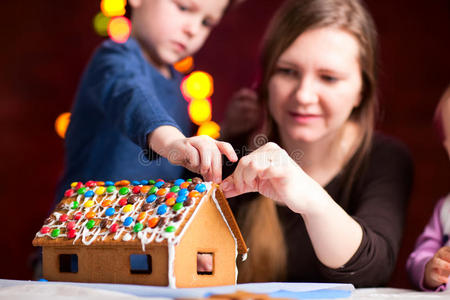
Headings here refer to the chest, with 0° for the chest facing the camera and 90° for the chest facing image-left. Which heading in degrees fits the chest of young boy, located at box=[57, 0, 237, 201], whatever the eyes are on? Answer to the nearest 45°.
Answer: approximately 315°

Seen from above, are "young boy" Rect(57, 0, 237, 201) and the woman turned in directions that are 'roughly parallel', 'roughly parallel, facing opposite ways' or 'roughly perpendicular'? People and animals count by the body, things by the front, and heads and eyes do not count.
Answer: roughly perpendicular

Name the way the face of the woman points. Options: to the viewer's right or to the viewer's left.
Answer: to the viewer's left

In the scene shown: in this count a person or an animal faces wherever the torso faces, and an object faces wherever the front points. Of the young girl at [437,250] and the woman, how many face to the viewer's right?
0

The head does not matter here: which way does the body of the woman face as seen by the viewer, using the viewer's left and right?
facing the viewer and to the left of the viewer

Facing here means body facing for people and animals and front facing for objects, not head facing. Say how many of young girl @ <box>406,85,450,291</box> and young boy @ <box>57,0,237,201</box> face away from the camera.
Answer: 0

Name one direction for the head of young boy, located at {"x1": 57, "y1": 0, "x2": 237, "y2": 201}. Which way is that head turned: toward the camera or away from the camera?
toward the camera

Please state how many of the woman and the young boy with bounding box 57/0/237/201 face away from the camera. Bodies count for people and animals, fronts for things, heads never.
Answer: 0

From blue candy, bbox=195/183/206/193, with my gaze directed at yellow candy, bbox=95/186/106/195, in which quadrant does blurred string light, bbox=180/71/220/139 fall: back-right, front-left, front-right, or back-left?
front-right

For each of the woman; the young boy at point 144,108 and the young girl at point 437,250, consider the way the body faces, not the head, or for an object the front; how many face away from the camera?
0
